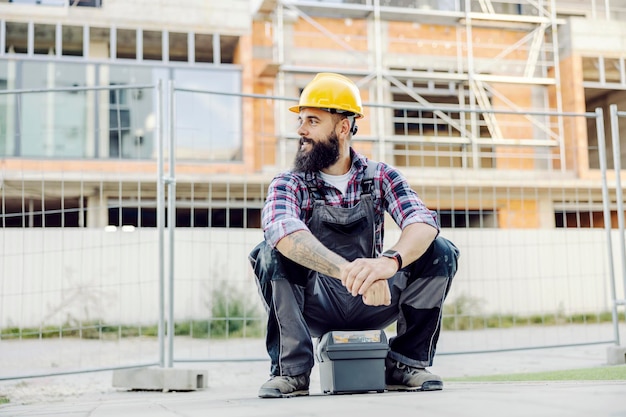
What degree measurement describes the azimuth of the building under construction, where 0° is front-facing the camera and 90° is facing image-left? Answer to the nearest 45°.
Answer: approximately 0°

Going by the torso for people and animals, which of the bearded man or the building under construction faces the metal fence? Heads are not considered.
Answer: the building under construction

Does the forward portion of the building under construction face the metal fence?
yes

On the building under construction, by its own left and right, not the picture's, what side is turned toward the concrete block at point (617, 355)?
front

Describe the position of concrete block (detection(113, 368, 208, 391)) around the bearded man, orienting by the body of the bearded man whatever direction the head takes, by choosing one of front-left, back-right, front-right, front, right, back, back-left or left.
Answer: back-right

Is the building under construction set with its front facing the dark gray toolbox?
yes

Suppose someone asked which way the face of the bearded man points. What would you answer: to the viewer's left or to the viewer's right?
to the viewer's left

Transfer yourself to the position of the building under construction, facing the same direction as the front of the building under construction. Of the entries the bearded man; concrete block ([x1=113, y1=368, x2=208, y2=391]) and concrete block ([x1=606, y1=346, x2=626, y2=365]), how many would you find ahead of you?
3

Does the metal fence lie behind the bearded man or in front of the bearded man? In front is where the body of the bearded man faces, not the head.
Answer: behind

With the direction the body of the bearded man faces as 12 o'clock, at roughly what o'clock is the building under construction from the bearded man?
The building under construction is roughly at 6 o'clock from the bearded man.

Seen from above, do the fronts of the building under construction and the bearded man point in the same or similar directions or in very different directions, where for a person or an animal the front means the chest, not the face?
same or similar directions

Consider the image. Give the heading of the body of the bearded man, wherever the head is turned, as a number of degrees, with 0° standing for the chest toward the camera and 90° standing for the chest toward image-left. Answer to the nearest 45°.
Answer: approximately 0°
